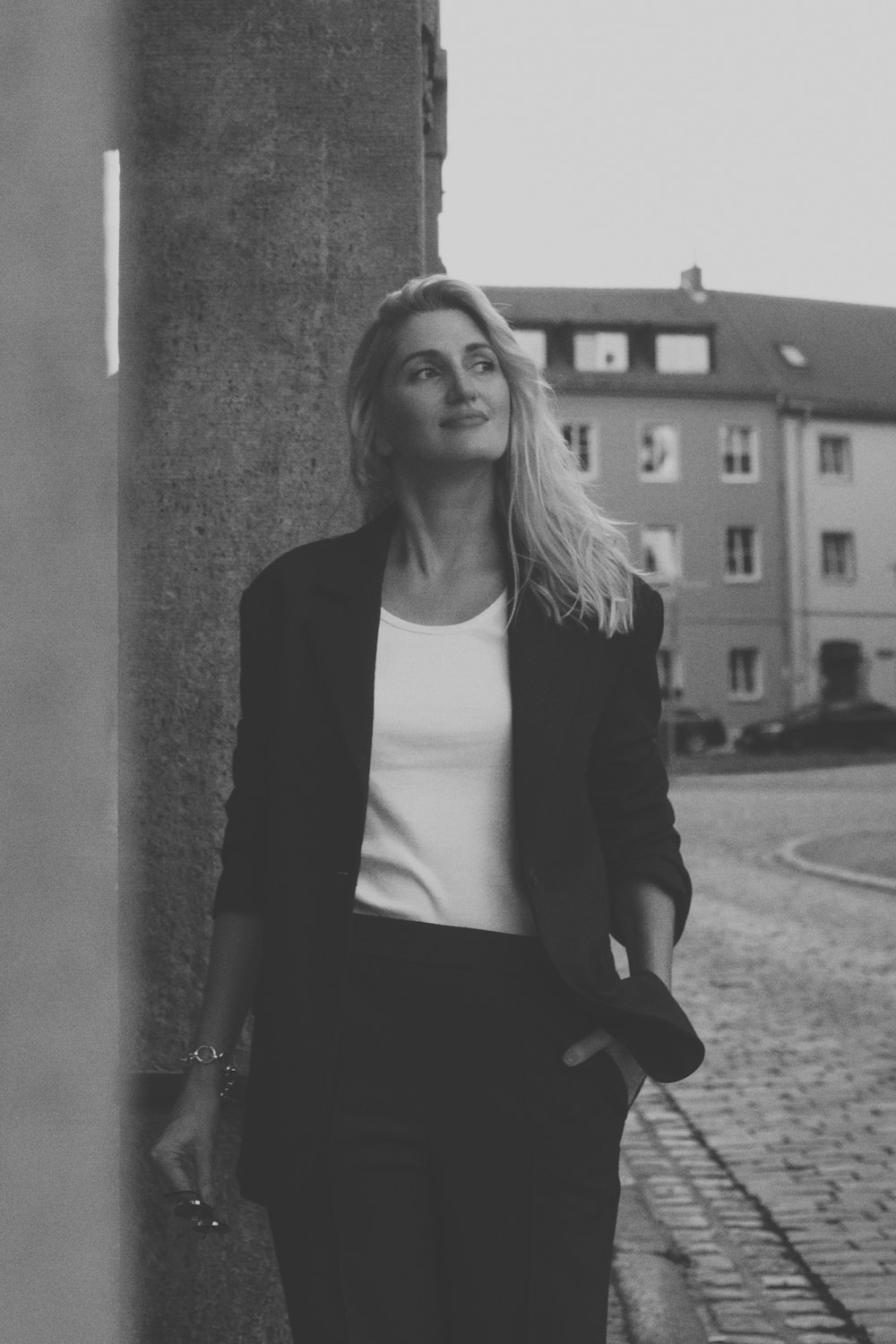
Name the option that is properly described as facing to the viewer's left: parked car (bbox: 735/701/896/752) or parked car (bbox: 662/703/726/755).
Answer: parked car (bbox: 735/701/896/752)

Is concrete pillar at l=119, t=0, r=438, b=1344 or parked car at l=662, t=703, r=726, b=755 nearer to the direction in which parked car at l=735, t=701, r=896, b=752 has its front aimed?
the parked car

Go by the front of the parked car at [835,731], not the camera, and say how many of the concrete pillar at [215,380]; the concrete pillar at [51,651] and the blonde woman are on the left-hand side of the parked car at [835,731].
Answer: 3

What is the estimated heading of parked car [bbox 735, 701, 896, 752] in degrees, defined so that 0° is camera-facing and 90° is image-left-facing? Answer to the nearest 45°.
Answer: approximately 90°

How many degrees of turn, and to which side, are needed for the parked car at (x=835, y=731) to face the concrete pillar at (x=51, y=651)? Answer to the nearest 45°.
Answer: approximately 90° to its left

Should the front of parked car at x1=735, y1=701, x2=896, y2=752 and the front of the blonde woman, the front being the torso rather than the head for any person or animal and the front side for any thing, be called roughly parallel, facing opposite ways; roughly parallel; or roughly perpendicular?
roughly perpendicular
